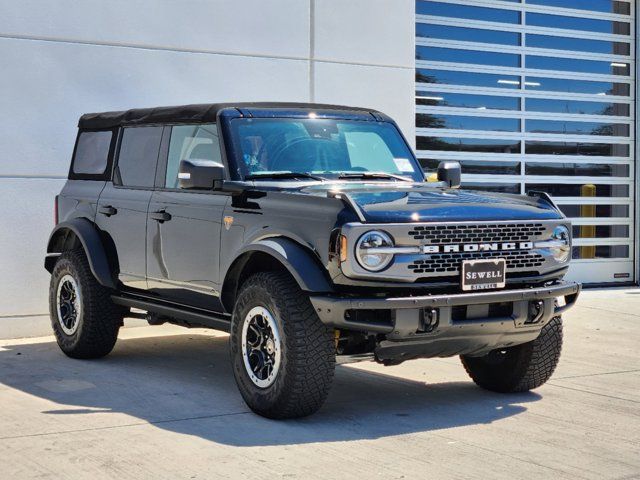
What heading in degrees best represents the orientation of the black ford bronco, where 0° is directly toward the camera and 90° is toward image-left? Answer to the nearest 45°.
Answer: approximately 315°
